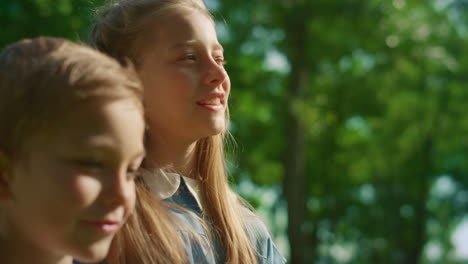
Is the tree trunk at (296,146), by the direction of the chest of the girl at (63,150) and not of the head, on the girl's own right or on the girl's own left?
on the girl's own left

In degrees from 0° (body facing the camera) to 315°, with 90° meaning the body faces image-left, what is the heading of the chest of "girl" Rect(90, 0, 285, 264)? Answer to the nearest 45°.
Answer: approximately 315°

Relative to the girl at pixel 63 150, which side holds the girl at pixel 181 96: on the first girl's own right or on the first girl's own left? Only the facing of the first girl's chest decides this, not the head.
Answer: on the first girl's own left
